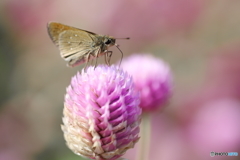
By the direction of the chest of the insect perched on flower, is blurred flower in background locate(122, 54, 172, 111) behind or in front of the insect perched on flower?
in front

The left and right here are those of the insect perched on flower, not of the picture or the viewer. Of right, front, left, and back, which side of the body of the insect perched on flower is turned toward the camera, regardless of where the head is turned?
right
